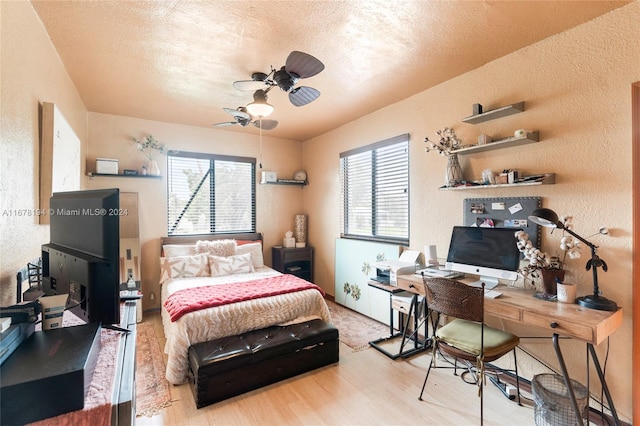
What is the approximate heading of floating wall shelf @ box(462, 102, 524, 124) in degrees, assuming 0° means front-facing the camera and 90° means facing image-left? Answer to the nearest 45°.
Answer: approximately 45°

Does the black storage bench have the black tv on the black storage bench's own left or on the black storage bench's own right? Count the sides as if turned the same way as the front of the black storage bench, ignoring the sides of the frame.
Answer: on the black storage bench's own right

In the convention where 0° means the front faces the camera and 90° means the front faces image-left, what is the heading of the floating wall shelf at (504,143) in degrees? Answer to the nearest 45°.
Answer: approximately 45°

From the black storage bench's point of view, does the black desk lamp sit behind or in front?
in front

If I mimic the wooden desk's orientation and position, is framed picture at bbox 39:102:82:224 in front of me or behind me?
in front

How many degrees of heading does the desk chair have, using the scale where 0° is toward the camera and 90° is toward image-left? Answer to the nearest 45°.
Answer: approximately 225°

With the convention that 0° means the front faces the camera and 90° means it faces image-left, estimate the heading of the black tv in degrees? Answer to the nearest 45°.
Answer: approximately 225°
